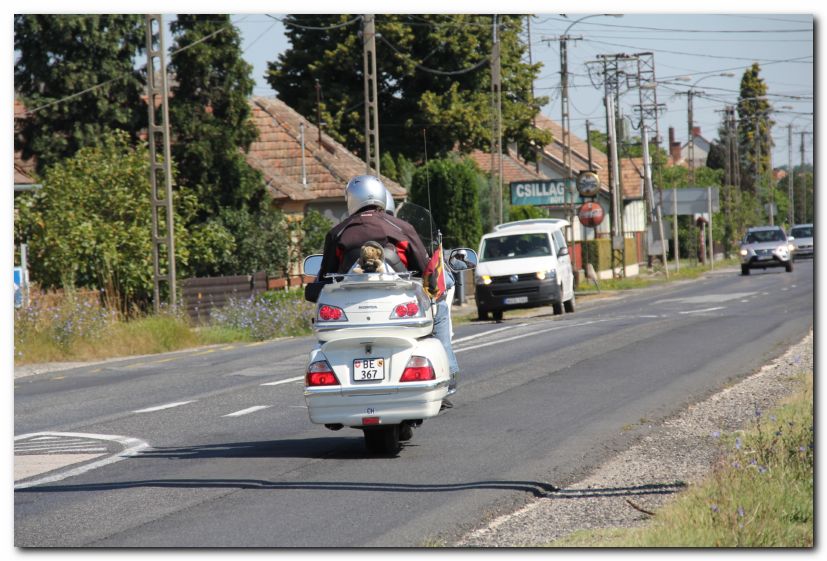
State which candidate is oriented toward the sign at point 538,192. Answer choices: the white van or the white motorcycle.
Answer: the white motorcycle

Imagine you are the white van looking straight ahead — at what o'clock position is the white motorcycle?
The white motorcycle is roughly at 12 o'clock from the white van.

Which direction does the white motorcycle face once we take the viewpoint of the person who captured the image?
facing away from the viewer

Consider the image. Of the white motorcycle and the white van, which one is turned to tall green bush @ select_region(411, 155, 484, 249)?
the white motorcycle

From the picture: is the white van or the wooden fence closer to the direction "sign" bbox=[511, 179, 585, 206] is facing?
the white van

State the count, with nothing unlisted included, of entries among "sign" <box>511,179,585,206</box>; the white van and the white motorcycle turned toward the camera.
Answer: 2

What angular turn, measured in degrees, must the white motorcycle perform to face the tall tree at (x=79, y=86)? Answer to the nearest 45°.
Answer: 0° — it already faces it

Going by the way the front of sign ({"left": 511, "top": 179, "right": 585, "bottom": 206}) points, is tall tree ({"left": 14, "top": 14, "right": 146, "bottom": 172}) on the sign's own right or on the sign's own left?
on the sign's own right

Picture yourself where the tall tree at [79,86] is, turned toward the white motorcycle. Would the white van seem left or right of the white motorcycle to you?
left

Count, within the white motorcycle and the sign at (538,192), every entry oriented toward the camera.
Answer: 1

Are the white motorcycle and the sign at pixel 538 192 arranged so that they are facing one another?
yes

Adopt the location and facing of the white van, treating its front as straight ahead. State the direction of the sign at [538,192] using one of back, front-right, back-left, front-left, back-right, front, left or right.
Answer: back

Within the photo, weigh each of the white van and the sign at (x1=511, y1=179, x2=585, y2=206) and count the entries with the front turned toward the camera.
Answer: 2

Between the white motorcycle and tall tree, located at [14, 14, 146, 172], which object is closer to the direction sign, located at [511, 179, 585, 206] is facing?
the white motorcycle

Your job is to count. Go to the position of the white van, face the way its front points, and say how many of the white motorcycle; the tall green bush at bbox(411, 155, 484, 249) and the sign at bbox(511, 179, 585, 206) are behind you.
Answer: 2

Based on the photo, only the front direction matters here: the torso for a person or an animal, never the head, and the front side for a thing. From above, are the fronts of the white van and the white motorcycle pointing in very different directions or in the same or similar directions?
very different directions
